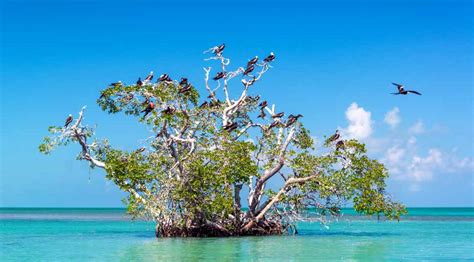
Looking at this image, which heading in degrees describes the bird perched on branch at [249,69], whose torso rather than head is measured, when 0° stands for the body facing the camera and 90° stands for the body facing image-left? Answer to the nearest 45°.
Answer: approximately 270°

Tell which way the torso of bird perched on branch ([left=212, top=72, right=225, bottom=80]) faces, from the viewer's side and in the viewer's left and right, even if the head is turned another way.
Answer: facing to the right of the viewer

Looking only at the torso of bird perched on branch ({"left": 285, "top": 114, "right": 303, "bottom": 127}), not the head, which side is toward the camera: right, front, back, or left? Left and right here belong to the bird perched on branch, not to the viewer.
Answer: right
